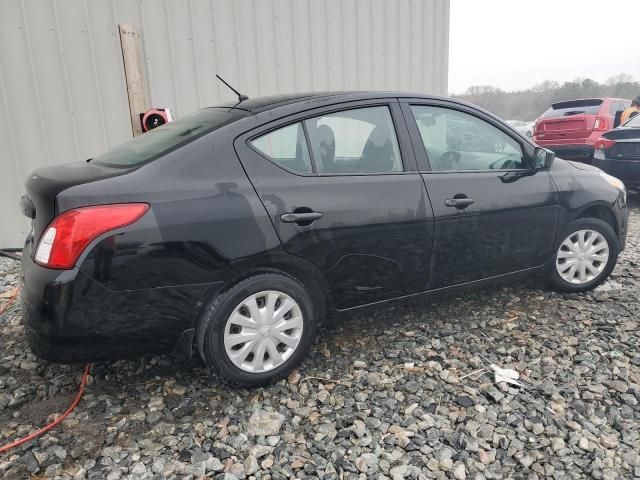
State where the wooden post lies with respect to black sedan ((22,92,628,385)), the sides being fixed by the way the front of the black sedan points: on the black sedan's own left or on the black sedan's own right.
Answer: on the black sedan's own left

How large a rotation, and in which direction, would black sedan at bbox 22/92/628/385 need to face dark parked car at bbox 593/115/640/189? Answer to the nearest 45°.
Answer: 0° — it already faces it

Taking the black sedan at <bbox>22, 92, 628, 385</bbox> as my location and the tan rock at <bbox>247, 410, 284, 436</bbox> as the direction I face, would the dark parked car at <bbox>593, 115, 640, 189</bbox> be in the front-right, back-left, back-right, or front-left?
back-left

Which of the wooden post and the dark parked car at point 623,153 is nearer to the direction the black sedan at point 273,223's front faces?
the dark parked car

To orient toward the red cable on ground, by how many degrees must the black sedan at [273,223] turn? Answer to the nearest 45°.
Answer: approximately 180°

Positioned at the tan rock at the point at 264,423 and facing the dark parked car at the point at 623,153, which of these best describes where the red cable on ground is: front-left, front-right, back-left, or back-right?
back-left

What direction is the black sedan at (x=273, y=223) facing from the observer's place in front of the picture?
facing away from the viewer and to the right of the viewer

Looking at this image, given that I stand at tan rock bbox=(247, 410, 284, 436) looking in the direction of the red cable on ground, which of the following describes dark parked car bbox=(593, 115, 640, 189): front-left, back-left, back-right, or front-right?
back-right

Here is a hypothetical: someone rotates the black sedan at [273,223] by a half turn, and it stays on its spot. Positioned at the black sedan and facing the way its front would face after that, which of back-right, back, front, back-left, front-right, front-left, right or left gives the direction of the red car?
back
